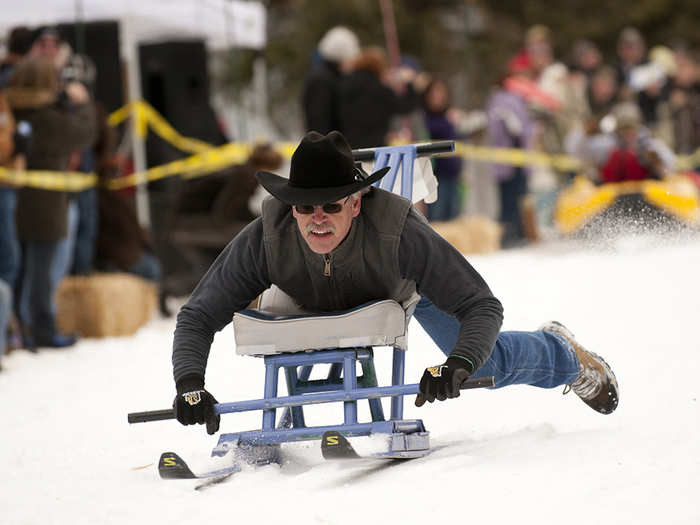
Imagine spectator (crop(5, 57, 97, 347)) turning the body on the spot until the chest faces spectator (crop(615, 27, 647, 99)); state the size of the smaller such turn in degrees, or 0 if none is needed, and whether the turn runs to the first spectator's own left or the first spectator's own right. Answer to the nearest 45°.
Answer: approximately 45° to the first spectator's own left

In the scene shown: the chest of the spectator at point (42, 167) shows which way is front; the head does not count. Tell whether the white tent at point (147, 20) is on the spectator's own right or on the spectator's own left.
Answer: on the spectator's own left

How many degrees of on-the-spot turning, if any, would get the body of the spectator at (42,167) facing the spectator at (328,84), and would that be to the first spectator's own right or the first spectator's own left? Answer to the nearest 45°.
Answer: approximately 45° to the first spectator's own left

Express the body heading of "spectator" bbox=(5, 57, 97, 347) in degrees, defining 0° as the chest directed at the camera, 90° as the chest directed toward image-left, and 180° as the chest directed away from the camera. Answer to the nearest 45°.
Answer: approximately 270°

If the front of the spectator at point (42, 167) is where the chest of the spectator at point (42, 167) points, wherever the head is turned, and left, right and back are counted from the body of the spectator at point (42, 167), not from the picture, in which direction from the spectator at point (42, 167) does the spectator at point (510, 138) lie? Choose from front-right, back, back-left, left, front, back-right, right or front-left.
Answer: front-left

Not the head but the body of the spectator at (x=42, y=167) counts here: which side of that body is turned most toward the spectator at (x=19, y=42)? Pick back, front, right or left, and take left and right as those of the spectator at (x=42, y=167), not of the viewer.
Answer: left

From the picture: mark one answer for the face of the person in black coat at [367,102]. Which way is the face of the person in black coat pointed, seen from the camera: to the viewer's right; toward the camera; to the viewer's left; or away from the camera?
away from the camera

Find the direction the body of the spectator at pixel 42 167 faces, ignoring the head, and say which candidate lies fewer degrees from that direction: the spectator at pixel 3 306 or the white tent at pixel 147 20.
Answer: the white tent

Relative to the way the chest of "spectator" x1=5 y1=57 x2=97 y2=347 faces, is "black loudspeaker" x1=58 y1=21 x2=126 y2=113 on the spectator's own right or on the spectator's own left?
on the spectator's own left

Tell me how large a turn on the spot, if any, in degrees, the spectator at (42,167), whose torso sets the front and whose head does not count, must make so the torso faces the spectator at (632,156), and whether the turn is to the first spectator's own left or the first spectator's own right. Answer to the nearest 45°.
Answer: approximately 45° to the first spectator's own left

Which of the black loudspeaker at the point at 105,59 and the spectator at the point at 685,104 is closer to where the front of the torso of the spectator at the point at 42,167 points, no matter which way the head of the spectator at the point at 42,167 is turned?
the spectator

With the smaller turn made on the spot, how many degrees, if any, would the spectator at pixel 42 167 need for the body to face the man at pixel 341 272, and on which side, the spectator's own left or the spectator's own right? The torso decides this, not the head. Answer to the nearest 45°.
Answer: approximately 90° to the spectator's own right
